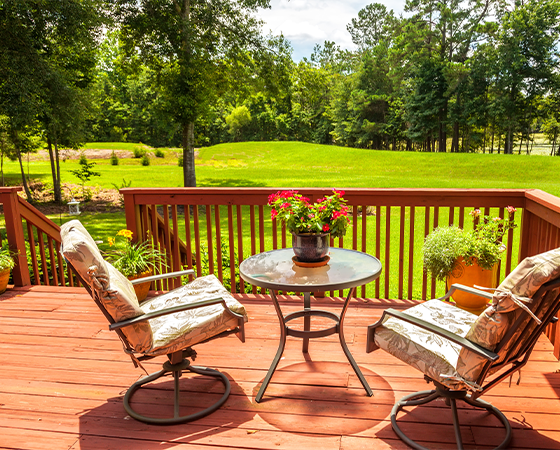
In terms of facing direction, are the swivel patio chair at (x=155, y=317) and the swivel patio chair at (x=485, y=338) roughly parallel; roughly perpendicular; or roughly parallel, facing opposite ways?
roughly perpendicular

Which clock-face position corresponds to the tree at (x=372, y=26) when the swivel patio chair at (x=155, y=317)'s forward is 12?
The tree is roughly at 10 o'clock from the swivel patio chair.

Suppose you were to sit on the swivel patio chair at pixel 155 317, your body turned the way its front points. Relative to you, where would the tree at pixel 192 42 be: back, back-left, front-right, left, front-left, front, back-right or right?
left

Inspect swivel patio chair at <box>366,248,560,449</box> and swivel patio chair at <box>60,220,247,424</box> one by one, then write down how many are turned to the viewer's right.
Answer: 1

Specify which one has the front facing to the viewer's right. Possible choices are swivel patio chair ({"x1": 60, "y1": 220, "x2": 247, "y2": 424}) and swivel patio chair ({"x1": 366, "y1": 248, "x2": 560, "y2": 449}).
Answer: swivel patio chair ({"x1": 60, "y1": 220, "x2": 247, "y2": 424})

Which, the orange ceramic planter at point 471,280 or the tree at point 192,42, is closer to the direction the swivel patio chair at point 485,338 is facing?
the tree

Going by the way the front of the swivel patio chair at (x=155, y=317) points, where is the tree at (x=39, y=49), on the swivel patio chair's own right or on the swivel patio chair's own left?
on the swivel patio chair's own left

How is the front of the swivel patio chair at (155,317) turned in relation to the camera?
facing to the right of the viewer

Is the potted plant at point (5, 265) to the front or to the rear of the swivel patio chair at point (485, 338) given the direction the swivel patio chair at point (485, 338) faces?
to the front

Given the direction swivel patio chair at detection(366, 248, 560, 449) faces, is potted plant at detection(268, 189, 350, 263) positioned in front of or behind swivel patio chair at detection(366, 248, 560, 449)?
in front

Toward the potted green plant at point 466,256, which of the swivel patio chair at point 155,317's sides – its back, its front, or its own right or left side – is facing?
front

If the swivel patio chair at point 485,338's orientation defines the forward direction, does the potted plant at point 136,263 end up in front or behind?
in front
